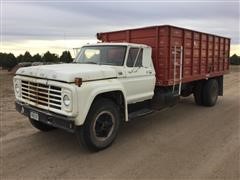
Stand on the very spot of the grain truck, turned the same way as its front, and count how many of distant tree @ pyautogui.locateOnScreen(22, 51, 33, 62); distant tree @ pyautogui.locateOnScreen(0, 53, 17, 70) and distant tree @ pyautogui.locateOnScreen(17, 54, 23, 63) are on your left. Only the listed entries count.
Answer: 0

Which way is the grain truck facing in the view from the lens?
facing the viewer and to the left of the viewer

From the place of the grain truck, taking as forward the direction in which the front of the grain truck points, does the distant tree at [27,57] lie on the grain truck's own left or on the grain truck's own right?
on the grain truck's own right

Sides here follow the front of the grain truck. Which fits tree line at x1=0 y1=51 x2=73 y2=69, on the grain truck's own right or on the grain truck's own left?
on the grain truck's own right

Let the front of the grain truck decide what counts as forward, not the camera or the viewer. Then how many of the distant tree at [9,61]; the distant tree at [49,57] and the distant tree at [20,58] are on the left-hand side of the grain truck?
0

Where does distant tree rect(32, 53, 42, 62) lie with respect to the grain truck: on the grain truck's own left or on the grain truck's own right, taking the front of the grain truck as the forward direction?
on the grain truck's own right

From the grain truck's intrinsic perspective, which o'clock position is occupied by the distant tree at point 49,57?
The distant tree is roughly at 4 o'clock from the grain truck.

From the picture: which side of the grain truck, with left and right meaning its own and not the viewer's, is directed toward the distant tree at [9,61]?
right

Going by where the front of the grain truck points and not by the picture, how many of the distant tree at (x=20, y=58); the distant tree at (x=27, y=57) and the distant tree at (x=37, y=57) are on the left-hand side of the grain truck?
0
